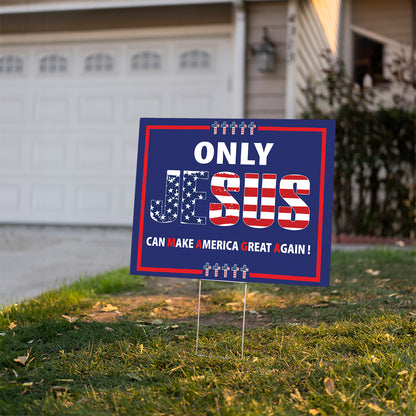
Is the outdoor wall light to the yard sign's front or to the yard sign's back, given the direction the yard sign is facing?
to the back

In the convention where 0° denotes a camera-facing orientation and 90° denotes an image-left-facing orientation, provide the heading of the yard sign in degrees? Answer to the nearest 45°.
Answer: approximately 0°

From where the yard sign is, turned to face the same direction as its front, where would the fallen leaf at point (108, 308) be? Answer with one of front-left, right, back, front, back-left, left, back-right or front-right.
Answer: back-right

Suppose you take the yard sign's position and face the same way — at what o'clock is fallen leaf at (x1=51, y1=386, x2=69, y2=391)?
The fallen leaf is roughly at 2 o'clock from the yard sign.

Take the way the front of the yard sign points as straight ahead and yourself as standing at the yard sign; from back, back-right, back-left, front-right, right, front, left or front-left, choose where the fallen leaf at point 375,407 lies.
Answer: front-left

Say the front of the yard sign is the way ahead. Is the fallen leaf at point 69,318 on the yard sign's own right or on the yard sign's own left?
on the yard sign's own right

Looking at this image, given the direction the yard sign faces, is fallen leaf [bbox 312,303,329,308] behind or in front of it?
behind
